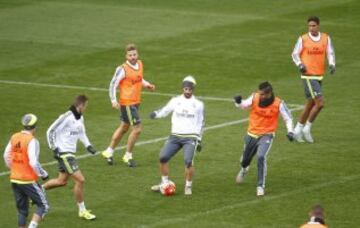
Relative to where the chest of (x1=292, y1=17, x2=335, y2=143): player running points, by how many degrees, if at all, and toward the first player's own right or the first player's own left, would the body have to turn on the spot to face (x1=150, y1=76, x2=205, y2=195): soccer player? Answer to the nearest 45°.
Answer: approximately 90° to the first player's own right

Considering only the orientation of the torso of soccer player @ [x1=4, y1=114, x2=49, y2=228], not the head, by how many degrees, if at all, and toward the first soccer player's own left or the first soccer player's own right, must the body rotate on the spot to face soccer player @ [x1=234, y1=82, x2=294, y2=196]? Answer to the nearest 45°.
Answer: approximately 45° to the first soccer player's own right

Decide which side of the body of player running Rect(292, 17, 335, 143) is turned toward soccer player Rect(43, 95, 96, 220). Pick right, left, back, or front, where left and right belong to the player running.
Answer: right

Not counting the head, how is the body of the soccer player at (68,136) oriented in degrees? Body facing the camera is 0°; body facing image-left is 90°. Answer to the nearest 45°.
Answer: approximately 315°

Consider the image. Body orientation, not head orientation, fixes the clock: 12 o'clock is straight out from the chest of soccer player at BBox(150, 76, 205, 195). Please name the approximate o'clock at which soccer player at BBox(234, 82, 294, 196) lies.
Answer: soccer player at BBox(234, 82, 294, 196) is roughly at 9 o'clock from soccer player at BBox(150, 76, 205, 195).

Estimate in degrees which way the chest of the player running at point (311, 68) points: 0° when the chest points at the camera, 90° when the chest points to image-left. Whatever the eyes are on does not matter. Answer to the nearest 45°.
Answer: approximately 315°

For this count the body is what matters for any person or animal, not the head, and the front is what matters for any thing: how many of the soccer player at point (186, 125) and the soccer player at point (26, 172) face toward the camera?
1
